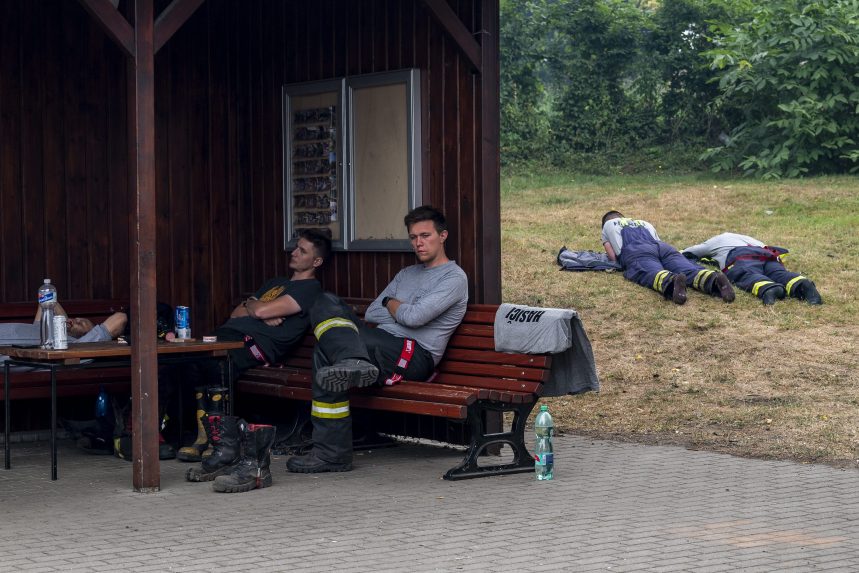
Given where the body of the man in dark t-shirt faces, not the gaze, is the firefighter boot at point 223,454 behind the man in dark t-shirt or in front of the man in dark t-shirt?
in front

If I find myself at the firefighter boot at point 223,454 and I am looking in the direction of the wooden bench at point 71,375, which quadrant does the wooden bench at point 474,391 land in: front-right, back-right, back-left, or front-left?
back-right

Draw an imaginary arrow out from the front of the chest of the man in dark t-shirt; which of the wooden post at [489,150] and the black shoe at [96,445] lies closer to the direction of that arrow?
the black shoe

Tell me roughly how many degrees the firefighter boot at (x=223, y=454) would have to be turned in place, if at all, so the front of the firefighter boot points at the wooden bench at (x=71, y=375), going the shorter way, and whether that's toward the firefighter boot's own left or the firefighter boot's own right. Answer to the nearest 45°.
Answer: approximately 90° to the firefighter boot's own right

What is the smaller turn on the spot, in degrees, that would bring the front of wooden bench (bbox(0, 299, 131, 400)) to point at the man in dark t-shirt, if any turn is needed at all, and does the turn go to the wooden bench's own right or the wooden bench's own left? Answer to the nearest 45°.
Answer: approximately 90° to the wooden bench's own left

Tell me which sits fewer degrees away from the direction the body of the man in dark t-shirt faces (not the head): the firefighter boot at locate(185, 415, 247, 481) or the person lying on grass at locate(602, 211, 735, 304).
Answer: the firefighter boot

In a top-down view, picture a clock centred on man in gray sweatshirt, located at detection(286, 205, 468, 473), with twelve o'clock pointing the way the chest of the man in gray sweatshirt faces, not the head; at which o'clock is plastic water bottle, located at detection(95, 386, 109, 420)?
The plastic water bottle is roughly at 2 o'clock from the man in gray sweatshirt.

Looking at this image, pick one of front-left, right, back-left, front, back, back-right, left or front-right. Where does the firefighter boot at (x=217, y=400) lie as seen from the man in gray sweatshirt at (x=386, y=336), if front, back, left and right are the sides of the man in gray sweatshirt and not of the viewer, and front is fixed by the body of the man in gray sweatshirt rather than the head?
front-right

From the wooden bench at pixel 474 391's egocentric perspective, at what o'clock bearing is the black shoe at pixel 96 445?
The black shoe is roughly at 2 o'clock from the wooden bench.

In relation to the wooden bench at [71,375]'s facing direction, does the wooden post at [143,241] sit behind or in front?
in front

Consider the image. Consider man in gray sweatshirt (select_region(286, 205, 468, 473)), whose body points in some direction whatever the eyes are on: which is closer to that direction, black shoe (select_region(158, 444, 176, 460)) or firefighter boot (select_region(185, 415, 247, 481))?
the firefighter boot
